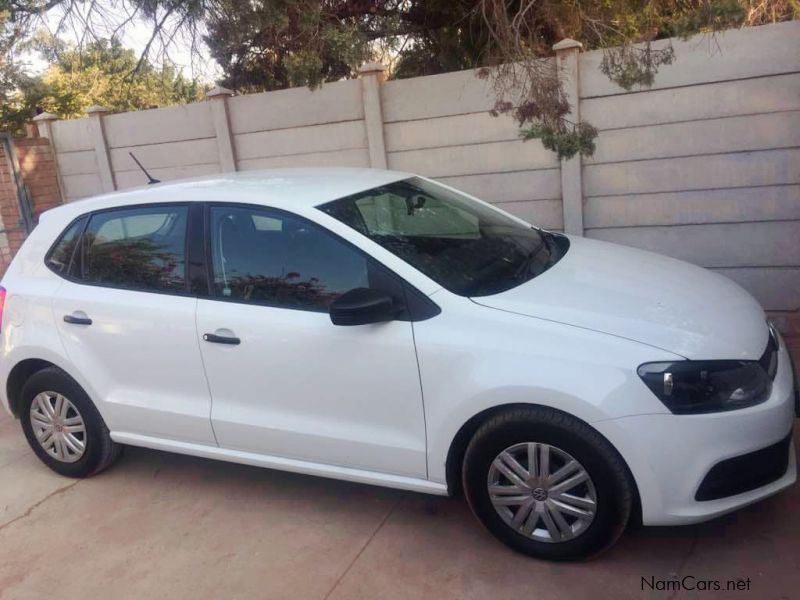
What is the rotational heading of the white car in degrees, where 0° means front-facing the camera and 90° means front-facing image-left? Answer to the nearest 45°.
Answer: approximately 315°

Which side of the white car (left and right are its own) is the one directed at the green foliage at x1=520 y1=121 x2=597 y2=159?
left

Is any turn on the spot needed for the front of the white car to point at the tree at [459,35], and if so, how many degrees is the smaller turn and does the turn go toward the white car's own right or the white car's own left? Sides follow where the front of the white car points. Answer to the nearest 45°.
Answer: approximately 135° to the white car's own left

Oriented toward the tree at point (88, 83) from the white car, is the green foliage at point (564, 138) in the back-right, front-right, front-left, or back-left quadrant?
front-right

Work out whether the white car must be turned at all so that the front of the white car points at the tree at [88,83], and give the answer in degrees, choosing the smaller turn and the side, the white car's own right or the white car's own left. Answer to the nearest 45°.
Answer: approximately 180°

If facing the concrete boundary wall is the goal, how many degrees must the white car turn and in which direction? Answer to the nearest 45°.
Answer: approximately 90° to its left
